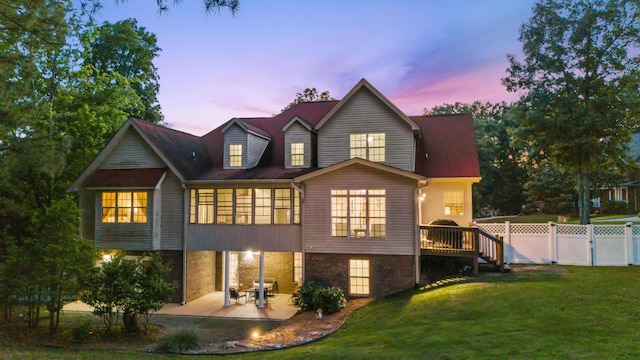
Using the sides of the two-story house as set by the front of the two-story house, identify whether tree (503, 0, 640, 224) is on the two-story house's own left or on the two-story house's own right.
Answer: on the two-story house's own right

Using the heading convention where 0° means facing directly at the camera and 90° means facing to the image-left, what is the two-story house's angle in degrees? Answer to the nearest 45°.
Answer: approximately 180°

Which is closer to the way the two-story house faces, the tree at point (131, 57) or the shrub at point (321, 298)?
the tree

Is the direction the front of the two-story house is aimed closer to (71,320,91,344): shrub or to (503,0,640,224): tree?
the tree

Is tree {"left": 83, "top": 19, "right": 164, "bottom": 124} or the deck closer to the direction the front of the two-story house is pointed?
the tree

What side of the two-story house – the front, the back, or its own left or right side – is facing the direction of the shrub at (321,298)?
back

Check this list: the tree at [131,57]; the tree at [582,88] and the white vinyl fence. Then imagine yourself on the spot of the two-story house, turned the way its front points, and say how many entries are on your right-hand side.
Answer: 2

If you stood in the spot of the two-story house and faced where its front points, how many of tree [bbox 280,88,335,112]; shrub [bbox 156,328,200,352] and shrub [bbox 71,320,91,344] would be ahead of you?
1

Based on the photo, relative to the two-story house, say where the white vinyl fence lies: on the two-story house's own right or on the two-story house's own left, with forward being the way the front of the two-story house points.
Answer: on the two-story house's own right

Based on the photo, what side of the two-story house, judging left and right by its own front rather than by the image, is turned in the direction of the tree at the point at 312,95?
front

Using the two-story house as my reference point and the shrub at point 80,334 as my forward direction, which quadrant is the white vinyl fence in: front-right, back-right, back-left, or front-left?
back-left

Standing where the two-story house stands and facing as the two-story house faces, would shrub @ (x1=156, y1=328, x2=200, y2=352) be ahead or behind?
behind
